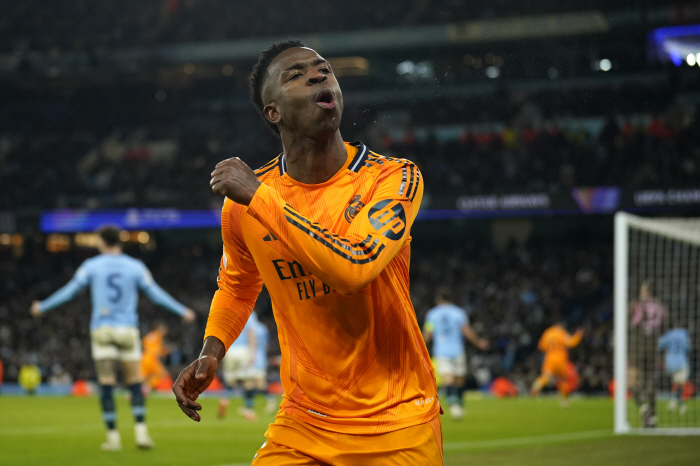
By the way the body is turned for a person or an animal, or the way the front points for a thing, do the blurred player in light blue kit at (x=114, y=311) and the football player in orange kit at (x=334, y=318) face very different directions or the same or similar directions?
very different directions

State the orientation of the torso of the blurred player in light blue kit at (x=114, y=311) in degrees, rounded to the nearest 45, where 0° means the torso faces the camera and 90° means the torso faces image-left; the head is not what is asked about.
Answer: approximately 180°

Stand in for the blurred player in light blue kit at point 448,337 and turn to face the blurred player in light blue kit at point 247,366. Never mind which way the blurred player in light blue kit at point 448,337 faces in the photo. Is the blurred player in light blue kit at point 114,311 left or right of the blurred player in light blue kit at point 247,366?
left

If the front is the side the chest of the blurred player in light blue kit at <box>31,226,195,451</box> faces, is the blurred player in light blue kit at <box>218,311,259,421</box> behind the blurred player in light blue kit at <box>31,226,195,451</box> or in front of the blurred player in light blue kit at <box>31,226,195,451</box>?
in front

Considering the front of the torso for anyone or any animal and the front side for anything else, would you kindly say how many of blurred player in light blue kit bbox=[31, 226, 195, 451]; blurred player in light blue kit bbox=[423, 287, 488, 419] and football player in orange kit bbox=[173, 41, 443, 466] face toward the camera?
1

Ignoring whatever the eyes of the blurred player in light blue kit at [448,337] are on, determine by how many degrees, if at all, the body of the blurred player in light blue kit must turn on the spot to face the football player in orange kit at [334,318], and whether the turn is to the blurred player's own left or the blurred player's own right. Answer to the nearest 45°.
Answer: approximately 180°

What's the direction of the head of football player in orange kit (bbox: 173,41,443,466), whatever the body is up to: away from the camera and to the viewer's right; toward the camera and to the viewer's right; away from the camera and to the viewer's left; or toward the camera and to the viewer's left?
toward the camera and to the viewer's right

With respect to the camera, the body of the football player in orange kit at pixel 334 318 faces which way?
toward the camera

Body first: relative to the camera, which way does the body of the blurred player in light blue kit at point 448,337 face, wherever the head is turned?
away from the camera
